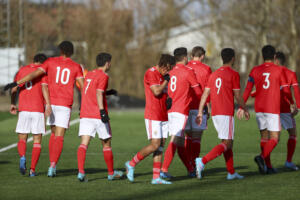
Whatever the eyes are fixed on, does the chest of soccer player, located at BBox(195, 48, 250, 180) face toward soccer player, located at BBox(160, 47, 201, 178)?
no

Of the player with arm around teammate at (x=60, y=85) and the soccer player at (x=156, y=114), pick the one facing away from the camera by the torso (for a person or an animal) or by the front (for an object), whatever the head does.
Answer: the player with arm around teammate

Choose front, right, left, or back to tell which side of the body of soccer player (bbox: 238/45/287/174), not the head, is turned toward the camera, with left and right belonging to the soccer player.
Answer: back

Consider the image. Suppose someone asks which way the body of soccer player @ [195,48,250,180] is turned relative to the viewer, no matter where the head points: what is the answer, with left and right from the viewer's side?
facing away from the viewer and to the right of the viewer

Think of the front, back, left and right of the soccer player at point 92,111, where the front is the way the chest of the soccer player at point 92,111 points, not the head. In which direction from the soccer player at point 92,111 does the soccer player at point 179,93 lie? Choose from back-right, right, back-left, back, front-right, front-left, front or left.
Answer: front-right

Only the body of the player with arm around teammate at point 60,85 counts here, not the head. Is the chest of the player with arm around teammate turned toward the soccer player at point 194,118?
no

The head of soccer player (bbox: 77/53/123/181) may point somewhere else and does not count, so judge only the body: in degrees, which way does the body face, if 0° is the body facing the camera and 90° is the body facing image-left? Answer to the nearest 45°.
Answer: approximately 225°

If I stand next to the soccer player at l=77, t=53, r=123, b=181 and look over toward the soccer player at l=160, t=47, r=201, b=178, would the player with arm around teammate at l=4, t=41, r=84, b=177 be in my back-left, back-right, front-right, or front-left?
back-left

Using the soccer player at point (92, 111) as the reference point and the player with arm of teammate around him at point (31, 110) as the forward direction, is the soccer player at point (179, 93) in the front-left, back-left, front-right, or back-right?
back-right
